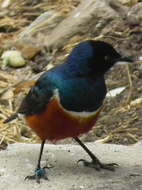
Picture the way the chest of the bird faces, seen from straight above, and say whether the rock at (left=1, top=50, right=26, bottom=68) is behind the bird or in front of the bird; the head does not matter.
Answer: behind

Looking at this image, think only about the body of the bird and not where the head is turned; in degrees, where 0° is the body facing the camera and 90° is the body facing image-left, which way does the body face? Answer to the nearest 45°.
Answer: approximately 315°
